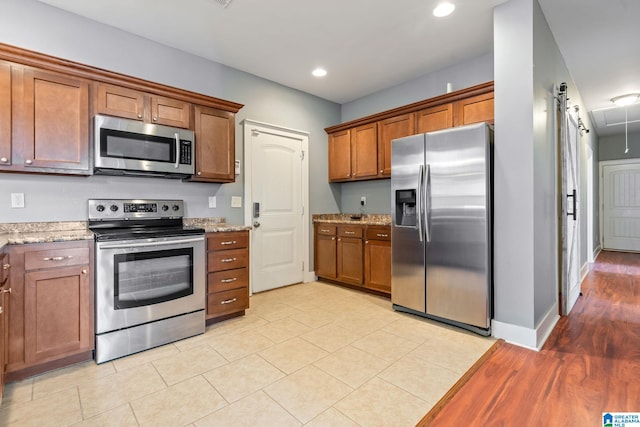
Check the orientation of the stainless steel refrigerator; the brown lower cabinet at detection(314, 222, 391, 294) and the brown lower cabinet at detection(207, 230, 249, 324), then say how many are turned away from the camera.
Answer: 0

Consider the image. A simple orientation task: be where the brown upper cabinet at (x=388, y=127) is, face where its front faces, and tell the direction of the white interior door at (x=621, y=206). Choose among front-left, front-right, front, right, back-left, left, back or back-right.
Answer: back

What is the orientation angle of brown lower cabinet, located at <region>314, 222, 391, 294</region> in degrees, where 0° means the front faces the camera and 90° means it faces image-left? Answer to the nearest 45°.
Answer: approximately 45°

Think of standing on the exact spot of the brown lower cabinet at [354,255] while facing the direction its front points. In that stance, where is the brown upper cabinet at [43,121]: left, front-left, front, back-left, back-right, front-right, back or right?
front

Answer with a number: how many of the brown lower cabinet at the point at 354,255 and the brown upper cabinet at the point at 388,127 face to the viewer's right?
0

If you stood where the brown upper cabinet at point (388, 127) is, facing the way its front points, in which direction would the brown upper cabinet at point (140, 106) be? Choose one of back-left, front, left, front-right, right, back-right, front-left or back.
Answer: front

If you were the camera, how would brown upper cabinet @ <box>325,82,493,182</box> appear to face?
facing the viewer and to the left of the viewer

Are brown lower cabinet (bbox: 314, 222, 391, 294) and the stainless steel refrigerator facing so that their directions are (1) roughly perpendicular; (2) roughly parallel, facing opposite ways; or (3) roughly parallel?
roughly parallel

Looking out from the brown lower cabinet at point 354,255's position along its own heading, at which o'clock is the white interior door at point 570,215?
The white interior door is roughly at 8 o'clock from the brown lower cabinet.

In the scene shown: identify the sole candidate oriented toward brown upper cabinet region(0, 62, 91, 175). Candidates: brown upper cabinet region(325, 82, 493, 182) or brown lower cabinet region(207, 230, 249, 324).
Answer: brown upper cabinet region(325, 82, 493, 182)

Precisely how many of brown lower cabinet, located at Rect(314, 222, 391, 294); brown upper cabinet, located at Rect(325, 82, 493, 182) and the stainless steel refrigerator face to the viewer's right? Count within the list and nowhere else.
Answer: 0

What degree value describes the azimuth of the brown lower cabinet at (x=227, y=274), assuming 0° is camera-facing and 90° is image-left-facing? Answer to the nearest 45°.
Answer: approximately 315°

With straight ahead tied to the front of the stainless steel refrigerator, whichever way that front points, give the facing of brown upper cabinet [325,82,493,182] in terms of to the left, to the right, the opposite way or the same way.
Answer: the same way
